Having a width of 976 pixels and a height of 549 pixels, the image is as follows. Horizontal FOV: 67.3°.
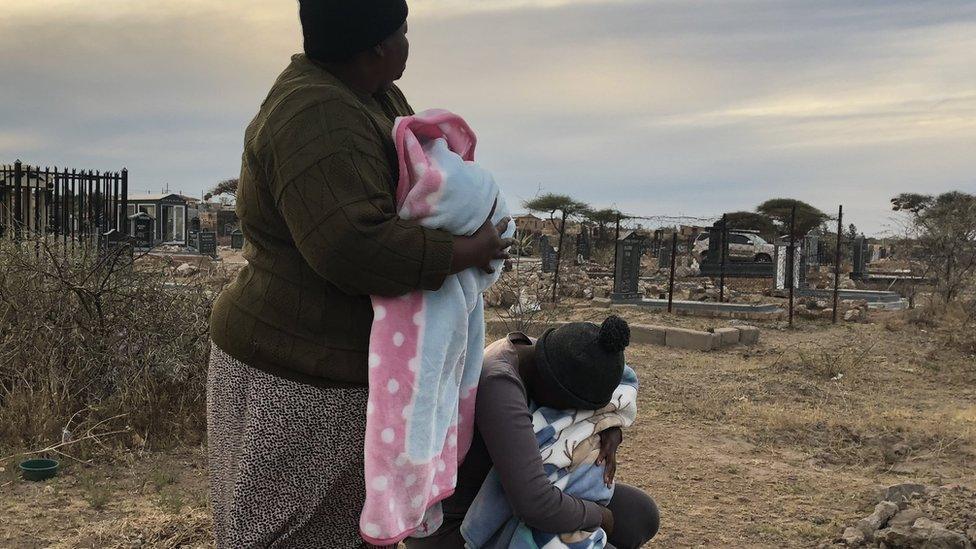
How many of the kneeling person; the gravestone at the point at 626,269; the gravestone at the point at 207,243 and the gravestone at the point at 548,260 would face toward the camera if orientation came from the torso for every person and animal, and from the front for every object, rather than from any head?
3

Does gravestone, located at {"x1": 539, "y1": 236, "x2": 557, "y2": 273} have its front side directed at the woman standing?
yes

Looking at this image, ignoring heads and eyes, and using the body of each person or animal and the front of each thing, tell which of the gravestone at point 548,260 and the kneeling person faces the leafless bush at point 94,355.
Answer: the gravestone

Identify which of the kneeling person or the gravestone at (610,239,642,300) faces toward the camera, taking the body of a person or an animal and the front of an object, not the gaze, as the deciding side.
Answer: the gravestone

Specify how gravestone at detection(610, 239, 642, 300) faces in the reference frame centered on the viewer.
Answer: facing the viewer

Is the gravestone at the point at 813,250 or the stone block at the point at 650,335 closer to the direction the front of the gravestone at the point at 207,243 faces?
the stone block

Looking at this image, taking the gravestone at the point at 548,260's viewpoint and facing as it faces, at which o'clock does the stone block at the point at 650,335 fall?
The stone block is roughly at 12 o'clock from the gravestone.

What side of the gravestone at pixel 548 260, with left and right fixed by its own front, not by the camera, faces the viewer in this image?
front

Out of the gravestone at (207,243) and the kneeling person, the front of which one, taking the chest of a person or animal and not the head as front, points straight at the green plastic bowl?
the gravestone

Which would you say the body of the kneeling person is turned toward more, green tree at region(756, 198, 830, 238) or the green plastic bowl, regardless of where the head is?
the green tree

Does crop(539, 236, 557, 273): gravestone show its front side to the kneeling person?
yes

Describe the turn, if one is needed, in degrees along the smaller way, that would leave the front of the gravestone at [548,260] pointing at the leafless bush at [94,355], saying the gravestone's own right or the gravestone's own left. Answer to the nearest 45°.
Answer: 0° — it already faces it

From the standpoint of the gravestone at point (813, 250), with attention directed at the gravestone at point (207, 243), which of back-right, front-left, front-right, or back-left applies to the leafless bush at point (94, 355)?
front-left
